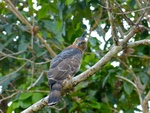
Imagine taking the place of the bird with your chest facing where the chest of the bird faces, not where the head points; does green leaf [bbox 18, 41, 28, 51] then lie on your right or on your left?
on your left

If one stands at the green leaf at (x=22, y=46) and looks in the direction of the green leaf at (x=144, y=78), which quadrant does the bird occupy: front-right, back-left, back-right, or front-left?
front-right

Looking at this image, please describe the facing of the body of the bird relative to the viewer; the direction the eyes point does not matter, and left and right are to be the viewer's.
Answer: facing away from the viewer and to the right of the viewer

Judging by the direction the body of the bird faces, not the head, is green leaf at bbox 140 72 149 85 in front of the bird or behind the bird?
in front

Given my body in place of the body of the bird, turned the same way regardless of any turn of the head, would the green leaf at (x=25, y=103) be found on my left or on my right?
on my left
